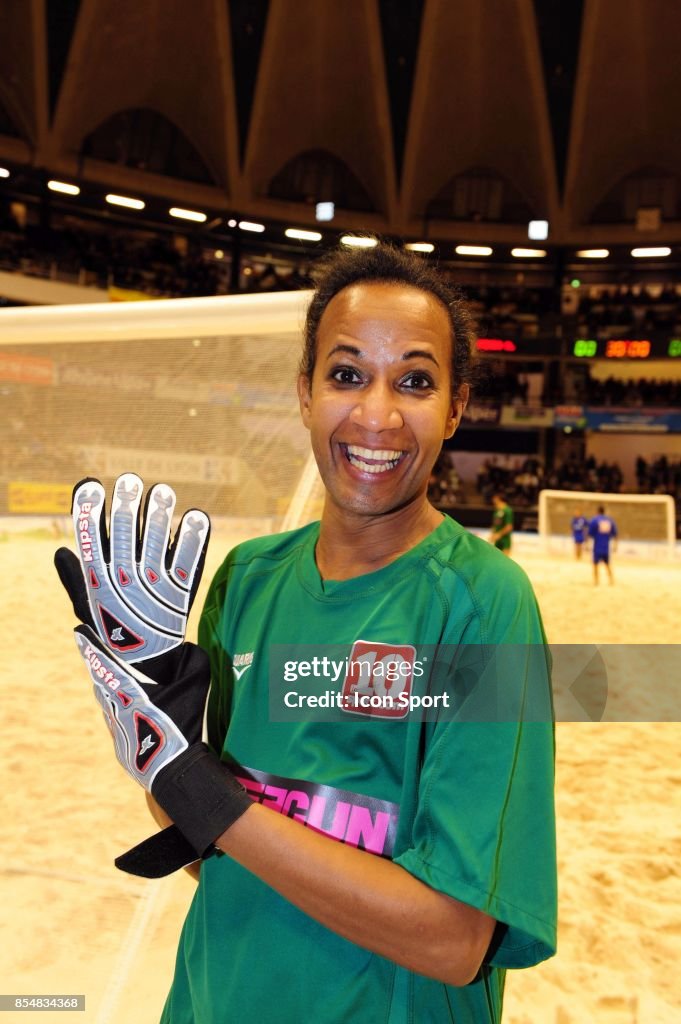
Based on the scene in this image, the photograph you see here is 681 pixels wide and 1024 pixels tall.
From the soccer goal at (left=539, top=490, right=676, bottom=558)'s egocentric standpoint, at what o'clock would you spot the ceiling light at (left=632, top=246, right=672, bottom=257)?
The ceiling light is roughly at 6 o'clock from the soccer goal.

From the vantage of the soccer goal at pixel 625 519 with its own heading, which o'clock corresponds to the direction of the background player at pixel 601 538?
The background player is roughly at 12 o'clock from the soccer goal.

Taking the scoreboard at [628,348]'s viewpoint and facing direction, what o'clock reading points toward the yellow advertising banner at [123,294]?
The yellow advertising banner is roughly at 2 o'clock from the scoreboard.

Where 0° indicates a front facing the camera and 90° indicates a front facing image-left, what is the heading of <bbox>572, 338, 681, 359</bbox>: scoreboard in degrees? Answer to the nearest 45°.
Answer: approximately 0°

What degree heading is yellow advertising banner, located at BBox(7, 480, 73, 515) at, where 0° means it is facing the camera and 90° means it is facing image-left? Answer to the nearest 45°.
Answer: approximately 0°

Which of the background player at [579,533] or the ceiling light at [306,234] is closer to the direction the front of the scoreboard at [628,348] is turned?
the background player

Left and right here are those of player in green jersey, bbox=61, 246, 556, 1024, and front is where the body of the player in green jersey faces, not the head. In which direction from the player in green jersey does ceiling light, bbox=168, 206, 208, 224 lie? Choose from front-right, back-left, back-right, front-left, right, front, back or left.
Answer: back-right
